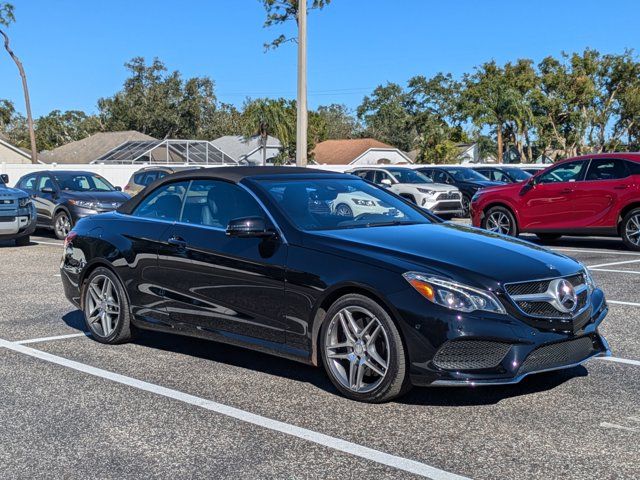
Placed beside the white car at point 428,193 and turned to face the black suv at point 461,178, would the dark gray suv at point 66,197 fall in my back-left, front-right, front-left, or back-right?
back-left

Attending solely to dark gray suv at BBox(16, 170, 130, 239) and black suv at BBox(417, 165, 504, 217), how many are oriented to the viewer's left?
0

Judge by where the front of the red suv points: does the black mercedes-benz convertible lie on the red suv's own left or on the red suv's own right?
on the red suv's own left

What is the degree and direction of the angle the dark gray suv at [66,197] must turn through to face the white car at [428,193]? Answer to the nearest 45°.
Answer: approximately 45° to its left

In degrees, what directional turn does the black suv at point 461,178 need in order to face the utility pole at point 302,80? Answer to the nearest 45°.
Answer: approximately 90° to its right

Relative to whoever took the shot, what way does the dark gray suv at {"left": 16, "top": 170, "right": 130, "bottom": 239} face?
facing the viewer and to the right of the viewer

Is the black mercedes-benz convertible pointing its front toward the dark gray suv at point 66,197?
no

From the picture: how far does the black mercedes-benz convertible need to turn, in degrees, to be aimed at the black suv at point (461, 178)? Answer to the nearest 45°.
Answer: approximately 135° to its left

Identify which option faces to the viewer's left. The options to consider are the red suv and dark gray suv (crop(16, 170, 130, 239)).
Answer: the red suv

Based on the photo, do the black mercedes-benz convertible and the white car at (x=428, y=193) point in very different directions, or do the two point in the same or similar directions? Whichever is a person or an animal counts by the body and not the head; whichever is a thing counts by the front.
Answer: same or similar directions

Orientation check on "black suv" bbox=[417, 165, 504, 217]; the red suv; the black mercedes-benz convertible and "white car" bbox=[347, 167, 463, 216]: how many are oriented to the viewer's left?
1

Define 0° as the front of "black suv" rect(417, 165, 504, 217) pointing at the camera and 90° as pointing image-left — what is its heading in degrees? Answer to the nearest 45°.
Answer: approximately 315°

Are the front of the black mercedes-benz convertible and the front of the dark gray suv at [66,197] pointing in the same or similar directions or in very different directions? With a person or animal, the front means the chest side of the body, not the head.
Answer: same or similar directions

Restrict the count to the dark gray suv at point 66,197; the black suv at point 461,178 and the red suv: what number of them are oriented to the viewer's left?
1

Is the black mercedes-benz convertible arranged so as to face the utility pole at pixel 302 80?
no

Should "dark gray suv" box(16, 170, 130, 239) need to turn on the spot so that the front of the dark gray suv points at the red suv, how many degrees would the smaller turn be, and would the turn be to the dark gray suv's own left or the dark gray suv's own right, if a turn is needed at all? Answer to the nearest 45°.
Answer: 0° — it already faces it

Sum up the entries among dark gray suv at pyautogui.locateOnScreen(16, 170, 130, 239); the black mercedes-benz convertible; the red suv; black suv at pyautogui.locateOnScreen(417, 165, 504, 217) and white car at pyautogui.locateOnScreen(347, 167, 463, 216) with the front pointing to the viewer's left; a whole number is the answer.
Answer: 1

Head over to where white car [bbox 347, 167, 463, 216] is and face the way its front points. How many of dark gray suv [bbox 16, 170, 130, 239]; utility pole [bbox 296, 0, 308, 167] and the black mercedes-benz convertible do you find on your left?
0
